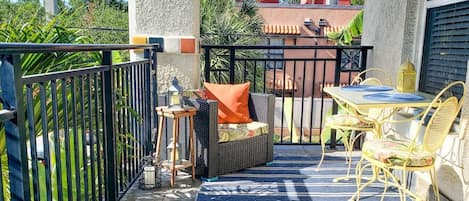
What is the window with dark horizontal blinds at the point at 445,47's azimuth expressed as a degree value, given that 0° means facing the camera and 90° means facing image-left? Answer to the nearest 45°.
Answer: approximately 45°

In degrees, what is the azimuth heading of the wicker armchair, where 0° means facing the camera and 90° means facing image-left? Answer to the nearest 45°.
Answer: approximately 315°

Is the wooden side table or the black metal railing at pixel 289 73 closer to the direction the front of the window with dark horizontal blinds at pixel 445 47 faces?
the wooden side table

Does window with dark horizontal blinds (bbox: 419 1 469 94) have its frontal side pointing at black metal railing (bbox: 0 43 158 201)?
yes
